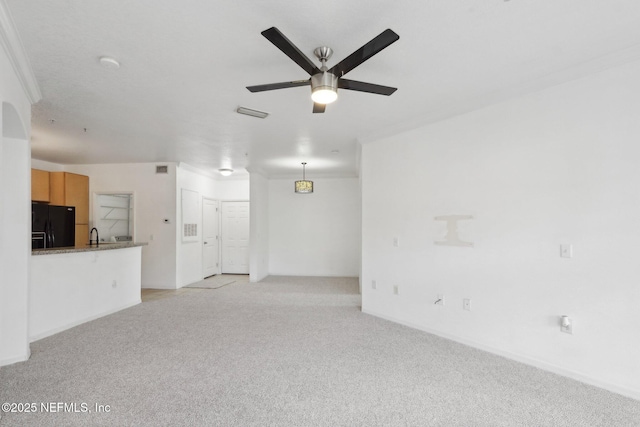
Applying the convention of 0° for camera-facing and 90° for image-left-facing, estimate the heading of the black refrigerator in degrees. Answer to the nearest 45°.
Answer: approximately 315°

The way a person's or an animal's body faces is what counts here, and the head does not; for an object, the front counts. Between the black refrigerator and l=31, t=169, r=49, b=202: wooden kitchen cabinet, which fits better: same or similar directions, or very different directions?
same or similar directions

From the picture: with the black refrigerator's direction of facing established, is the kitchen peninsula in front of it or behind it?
in front

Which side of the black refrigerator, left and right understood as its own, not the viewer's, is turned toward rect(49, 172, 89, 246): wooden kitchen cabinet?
left

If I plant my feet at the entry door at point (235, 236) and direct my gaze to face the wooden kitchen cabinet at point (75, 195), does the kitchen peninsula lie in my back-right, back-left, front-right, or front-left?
front-left

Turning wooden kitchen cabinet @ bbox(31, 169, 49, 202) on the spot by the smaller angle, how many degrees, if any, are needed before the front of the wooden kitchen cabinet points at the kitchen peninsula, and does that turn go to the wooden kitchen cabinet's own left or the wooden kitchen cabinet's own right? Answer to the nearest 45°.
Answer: approximately 45° to the wooden kitchen cabinet's own right

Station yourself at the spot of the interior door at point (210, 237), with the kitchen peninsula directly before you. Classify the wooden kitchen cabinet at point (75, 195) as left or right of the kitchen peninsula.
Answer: right

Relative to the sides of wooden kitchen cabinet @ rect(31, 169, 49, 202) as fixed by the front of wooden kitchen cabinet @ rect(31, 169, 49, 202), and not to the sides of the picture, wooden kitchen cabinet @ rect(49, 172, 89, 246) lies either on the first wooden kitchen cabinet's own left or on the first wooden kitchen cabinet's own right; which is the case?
on the first wooden kitchen cabinet's own left

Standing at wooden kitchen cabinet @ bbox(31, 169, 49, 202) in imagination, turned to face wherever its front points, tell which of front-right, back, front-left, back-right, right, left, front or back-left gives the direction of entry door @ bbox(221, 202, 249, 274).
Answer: front-left

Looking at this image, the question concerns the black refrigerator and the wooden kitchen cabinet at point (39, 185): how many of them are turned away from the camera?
0

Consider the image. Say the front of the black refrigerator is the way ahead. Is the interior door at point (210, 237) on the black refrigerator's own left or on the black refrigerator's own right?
on the black refrigerator's own left

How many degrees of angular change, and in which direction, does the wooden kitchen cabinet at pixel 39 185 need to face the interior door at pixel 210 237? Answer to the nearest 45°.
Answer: approximately 45° to its left

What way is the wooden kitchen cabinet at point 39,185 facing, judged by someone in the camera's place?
facing the viewer and to the right of the viewer

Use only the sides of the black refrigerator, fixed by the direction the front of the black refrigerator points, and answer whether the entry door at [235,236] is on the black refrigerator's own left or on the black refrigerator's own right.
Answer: on the black refrigerator's own left
